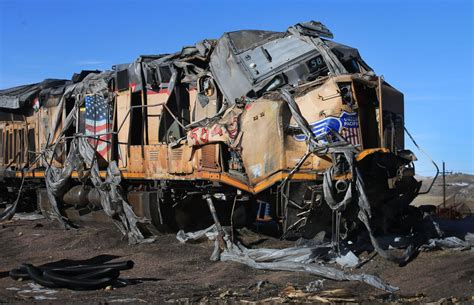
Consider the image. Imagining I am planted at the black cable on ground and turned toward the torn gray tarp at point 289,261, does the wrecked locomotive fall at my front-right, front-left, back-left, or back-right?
front-left

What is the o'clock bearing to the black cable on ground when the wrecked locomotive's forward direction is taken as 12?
The black cable on ground is roughly at 3 o'clock from the wrecked locomotive.

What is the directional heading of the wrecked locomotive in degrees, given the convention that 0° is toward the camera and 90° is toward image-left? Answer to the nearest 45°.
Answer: approximately 315°
